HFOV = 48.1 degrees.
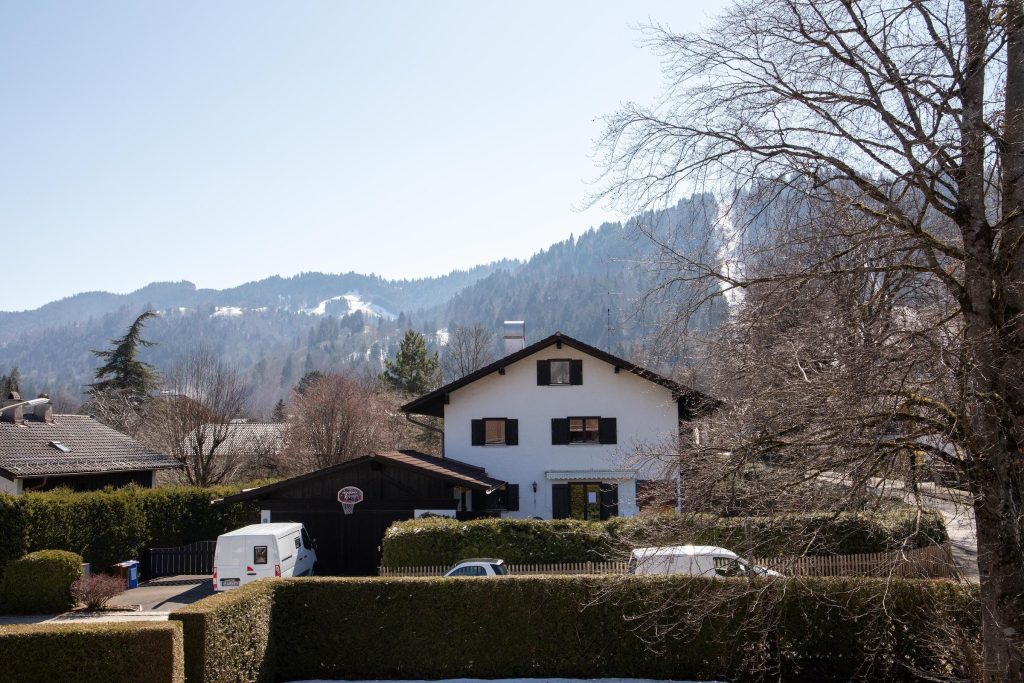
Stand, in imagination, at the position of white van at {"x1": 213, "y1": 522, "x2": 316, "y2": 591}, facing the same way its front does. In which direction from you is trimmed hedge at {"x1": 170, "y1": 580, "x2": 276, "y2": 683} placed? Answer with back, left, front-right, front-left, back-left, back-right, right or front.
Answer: back-right

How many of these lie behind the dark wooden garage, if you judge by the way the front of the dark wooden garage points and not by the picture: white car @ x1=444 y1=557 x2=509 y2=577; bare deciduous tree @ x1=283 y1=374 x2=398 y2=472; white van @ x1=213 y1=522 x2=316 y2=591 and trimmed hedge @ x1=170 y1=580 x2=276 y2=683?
1

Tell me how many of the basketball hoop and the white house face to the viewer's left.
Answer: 0

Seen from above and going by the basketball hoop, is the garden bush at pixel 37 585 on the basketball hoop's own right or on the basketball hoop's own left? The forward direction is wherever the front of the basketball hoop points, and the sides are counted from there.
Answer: on the basketball hoop's own right

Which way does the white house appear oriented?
toward the camera

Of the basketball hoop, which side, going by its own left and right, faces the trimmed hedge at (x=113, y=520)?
right

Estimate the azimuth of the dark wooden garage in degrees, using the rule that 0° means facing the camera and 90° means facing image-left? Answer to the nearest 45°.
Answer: approximately 0°

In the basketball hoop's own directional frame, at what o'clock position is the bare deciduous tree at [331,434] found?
The bare deciduous tree is roughly at 6 o'clock from the basketball hoop.

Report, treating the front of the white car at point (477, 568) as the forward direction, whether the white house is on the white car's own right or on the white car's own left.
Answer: on the white car's own right

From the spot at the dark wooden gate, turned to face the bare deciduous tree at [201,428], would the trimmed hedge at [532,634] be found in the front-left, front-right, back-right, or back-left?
back-right

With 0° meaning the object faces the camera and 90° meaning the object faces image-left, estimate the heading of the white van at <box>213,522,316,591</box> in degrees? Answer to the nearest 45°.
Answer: approximately 225°

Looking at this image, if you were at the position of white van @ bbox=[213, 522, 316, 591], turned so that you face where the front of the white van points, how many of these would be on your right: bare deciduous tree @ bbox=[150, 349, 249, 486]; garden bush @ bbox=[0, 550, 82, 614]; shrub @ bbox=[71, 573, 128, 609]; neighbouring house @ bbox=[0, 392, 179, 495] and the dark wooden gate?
0
